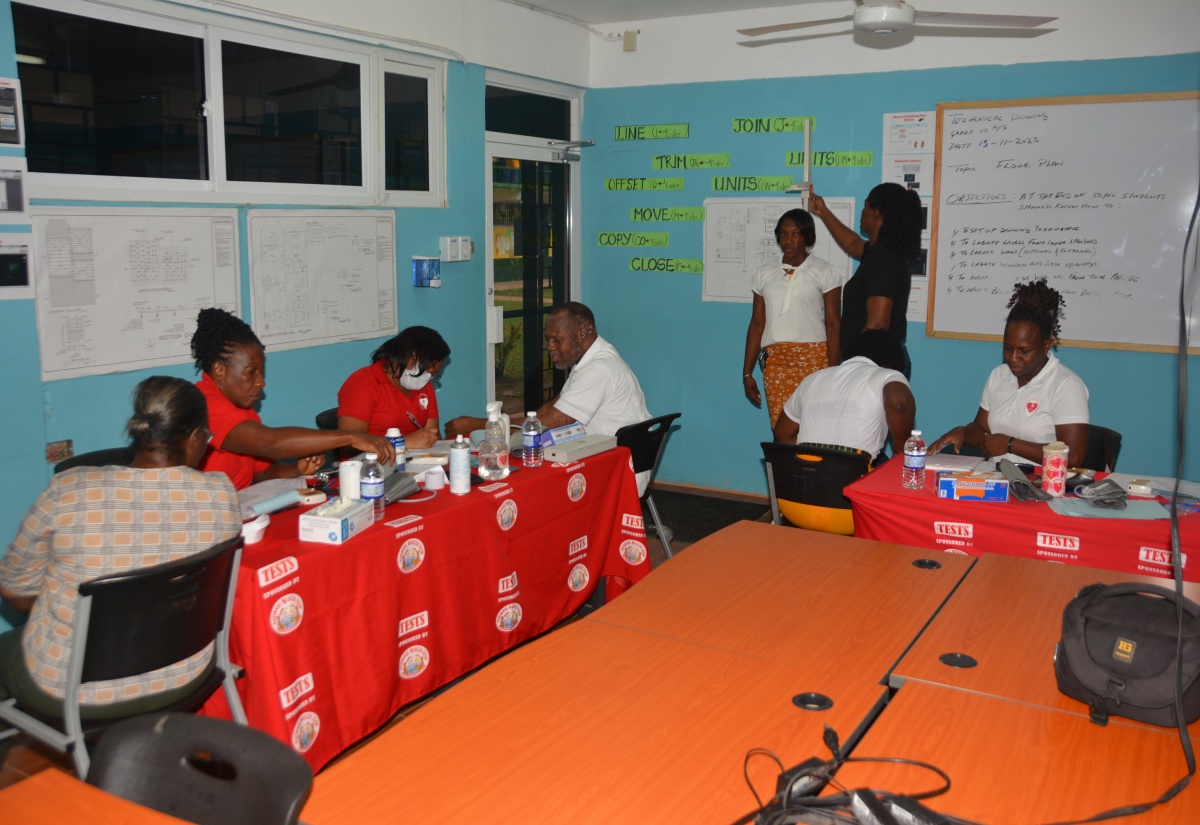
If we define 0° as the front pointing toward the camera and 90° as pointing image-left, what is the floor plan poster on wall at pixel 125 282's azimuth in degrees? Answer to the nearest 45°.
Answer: approximately 315°

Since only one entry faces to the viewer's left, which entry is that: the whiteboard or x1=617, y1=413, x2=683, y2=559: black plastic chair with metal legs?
the black plastic chair with metal legs

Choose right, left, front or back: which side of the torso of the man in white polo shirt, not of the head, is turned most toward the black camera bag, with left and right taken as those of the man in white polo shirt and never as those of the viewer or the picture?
left

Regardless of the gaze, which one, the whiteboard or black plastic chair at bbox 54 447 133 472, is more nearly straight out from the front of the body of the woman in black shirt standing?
the black plastic chair

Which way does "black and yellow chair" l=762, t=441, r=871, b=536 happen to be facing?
away from the camera

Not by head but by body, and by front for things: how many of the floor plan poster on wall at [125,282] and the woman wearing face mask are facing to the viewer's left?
0

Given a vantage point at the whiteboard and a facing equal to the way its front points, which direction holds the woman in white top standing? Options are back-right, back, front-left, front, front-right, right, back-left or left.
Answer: right

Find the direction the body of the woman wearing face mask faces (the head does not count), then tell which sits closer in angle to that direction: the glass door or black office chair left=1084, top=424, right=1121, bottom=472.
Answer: the black office chair

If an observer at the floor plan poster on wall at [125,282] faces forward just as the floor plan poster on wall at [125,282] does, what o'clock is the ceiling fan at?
The ceiling fan is roughly at 11 o'clock from the floor plan poster on wall.

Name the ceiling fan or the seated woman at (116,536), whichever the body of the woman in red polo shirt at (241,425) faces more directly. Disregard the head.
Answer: the ceiling fan

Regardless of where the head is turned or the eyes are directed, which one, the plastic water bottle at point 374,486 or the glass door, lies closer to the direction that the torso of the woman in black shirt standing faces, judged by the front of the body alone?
the glass door

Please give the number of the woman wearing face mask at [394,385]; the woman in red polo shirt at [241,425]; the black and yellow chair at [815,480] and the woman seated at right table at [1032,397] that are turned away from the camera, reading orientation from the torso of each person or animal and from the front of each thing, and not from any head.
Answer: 1

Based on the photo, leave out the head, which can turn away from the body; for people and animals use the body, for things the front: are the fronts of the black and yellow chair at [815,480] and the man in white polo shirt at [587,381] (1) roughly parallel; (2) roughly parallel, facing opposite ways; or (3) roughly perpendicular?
roughly perpendicular

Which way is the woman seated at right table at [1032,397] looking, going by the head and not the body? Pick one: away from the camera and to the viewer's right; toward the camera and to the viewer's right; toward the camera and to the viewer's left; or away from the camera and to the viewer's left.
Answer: toward the camera and to the viewer's left

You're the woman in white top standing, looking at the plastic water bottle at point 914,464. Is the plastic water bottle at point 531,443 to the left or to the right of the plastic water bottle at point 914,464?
right

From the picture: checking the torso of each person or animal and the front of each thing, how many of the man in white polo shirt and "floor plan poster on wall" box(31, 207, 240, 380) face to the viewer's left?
1

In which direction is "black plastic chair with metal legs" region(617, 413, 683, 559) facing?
to the viewer's left

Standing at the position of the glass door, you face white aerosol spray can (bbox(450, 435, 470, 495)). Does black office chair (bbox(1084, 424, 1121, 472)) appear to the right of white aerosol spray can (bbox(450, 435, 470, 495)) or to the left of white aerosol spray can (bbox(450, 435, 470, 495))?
left

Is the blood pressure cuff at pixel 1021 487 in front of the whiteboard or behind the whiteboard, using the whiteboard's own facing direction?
in front

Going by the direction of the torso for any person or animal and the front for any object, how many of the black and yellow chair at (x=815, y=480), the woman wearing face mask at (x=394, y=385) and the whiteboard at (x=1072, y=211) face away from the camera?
1

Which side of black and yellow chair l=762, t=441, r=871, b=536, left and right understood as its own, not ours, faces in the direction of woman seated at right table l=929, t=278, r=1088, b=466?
right

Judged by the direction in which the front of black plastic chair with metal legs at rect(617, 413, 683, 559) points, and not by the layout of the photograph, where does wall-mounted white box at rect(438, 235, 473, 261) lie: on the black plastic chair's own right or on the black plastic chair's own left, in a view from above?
on the black plastic chair's own right

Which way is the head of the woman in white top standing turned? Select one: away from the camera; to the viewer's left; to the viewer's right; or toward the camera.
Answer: toward the camera
